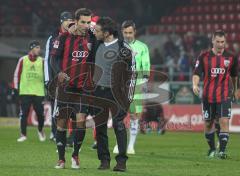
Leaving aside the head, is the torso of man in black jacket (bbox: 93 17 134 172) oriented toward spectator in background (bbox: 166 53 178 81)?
no

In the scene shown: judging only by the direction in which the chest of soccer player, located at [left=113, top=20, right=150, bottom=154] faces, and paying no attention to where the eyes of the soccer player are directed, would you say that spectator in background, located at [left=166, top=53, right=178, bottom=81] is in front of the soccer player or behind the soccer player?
behind

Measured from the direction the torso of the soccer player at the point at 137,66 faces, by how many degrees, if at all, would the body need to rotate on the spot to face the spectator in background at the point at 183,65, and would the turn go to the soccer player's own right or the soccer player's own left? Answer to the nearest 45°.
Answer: approximately 135° to the soccer player's own right

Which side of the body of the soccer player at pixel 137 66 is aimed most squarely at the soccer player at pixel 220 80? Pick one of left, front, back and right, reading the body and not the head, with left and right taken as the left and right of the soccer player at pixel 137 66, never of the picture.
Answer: left

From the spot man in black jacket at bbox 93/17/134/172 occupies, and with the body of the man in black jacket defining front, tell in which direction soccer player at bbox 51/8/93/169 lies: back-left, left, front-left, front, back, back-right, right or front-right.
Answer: front-right

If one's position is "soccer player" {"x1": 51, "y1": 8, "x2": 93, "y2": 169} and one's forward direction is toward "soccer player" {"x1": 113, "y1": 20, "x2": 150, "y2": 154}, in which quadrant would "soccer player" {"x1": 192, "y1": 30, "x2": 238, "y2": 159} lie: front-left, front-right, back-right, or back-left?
front-right

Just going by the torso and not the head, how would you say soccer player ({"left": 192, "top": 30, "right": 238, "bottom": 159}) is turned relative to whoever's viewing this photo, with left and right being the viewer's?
facing the viewer

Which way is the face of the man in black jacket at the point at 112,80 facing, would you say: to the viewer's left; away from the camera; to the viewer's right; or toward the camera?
to the viewer's left

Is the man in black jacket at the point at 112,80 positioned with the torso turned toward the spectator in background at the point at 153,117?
no

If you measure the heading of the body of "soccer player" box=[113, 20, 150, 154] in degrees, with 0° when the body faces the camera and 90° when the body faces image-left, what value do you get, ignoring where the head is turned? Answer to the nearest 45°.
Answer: approximately 45°

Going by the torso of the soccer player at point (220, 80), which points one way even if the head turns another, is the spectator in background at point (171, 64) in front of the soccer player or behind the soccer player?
behind

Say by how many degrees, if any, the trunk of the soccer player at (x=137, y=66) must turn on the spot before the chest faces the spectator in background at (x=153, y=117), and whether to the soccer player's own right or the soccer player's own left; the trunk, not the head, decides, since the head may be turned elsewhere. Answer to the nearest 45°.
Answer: approximately 135° to the soccer player's own right

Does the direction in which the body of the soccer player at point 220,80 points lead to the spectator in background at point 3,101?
no
